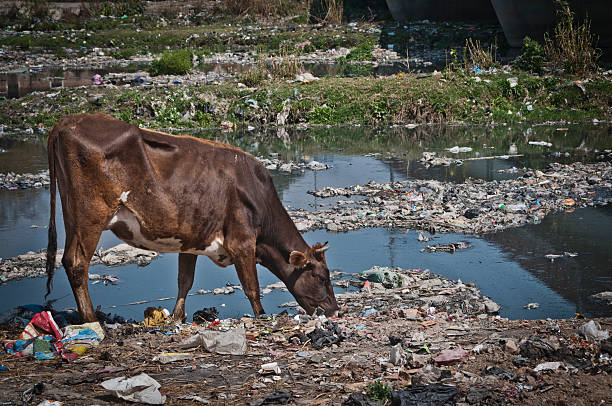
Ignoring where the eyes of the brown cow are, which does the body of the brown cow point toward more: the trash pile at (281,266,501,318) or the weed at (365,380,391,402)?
the trash pile

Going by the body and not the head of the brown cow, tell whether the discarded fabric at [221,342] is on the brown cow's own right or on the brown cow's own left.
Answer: on the brown cow's own right

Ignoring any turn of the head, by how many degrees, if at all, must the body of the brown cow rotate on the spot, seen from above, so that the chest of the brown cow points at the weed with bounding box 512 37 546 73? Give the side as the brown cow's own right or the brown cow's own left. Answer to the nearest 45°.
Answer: approximately 45° to the brown cow's own left

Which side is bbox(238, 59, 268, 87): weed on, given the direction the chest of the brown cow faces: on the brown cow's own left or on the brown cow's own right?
on the brown cow's own left

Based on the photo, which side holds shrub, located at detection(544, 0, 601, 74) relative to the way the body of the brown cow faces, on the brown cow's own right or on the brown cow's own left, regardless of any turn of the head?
on the brown cow's own left

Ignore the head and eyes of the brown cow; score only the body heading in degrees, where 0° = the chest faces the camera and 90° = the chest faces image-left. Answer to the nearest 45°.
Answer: approximately 270°

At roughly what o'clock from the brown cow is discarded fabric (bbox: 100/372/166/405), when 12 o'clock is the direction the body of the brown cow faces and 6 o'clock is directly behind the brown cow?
The discarded fabric is roughly at 3 o'clock from the brown cow.

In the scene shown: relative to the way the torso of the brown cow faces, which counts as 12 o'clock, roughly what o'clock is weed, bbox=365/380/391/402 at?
The weed is roughly at 2 o'clock from the brown cow.

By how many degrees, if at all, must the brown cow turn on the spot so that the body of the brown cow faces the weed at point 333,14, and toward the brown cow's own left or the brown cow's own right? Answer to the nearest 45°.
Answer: approximately 90° to the brown cow's own left

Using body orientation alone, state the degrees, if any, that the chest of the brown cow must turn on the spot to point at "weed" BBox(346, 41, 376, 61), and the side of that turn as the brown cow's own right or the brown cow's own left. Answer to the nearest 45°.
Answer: approximately 90° to the brown cow's own left
